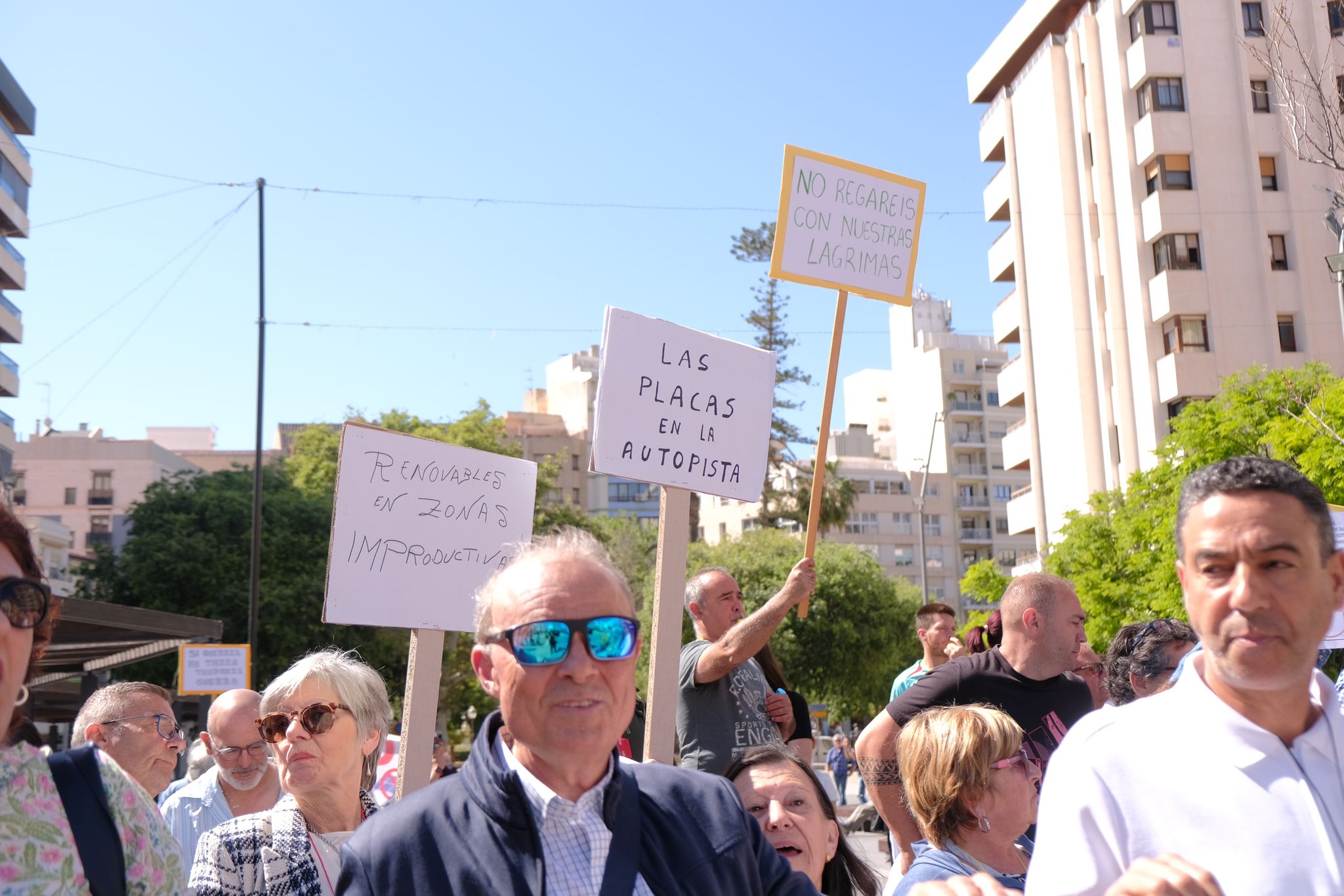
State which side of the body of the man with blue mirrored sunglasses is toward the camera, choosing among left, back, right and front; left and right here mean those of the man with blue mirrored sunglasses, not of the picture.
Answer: front

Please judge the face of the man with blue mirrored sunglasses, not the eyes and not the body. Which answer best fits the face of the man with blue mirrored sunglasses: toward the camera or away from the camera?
toward the camera

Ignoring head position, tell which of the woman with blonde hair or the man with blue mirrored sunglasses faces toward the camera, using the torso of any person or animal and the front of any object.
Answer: the man with blue mirrored sunglasses

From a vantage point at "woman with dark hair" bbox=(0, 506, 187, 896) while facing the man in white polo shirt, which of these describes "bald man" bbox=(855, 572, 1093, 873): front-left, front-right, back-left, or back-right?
front-left

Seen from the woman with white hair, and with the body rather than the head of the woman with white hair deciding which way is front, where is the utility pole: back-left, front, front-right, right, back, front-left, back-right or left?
back-right

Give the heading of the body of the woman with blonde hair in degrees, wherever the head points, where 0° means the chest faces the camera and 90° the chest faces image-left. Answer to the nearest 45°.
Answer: approximately 270°

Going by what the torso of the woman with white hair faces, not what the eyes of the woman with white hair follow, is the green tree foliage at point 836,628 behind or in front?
behind

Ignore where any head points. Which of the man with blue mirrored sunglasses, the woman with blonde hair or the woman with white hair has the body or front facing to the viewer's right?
the woman with blonde hair

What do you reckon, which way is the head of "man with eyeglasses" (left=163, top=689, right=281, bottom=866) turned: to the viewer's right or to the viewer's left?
to the viewer's right

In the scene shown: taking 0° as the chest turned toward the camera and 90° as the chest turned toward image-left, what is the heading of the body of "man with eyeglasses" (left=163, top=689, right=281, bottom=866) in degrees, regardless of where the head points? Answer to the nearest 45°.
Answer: approximately 315°

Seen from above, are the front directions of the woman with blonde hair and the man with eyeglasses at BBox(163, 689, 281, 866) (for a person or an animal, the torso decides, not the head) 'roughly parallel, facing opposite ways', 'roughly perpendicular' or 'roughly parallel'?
roughly parallel

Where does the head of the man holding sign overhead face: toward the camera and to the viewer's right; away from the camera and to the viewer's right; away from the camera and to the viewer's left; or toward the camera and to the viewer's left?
toward the camera and to the viewer's right

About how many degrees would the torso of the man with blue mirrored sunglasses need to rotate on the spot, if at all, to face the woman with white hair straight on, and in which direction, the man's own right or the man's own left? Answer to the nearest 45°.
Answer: approximately 135° to the man's own right
